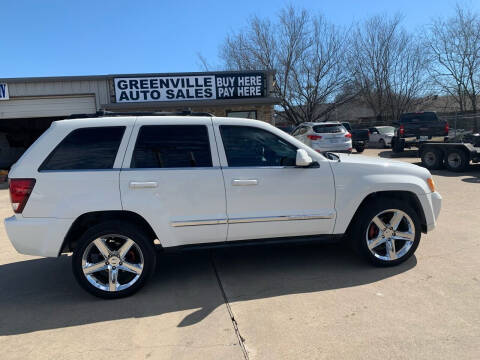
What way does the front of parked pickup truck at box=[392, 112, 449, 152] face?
away from the camera

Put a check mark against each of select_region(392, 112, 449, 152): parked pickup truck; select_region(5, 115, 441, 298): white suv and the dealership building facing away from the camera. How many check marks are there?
1

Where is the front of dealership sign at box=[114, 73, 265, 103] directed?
toward the camera

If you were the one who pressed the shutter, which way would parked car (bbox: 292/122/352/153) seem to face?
facing away from the viewer and to the left of the viewer

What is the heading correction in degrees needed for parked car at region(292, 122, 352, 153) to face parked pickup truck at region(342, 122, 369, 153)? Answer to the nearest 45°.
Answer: approximately 45° to its right

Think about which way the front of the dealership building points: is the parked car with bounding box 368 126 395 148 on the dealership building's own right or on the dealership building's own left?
on the dealership building's own left

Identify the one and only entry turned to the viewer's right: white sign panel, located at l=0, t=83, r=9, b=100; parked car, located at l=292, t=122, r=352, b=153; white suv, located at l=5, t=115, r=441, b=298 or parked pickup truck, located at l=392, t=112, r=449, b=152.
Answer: the white suv

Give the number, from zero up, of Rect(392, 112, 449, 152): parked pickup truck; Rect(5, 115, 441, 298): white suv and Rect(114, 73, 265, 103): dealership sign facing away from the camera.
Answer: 1

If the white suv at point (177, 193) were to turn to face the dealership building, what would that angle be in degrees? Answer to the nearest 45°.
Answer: approximately 90° to its left

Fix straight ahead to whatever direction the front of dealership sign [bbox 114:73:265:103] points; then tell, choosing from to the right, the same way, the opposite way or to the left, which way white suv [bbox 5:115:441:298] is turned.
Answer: to the left

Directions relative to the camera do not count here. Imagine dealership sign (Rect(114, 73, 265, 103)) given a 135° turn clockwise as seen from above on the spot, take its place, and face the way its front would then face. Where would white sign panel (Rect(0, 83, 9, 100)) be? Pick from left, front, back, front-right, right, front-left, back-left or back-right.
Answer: front-left

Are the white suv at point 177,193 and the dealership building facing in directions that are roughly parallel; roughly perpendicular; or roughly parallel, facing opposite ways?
roughly perpendicular

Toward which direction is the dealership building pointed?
toward the camera

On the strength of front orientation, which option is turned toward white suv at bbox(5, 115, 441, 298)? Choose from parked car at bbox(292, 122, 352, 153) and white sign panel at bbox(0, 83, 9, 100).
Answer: the white sign panel

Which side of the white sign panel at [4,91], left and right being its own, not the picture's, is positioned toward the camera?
front

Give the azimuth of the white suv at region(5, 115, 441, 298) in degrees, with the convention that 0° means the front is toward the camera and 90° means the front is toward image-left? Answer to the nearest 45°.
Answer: approximately 270°

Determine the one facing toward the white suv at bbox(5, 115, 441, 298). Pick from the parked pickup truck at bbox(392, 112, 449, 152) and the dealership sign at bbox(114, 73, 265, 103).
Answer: the dealership sign

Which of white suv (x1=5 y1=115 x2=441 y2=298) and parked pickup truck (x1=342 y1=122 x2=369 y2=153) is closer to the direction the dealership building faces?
the white suv
